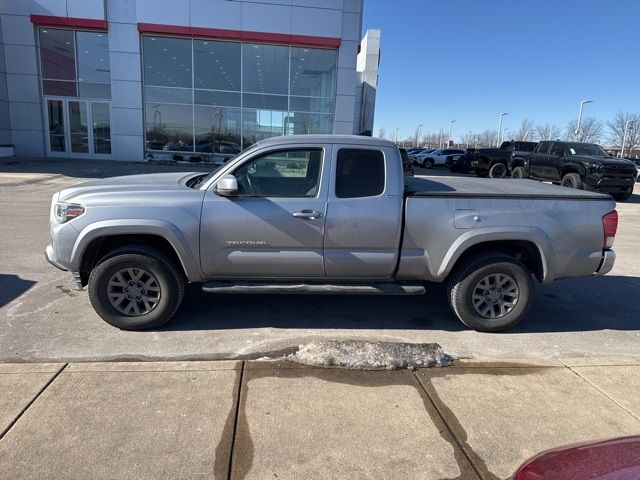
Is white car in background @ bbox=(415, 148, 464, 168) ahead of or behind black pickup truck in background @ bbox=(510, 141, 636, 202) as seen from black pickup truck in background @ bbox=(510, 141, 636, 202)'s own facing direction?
behind

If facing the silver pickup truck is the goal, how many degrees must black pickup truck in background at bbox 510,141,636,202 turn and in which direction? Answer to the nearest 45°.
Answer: approximately 45° to its right

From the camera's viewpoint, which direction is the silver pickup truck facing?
to the viewer's left

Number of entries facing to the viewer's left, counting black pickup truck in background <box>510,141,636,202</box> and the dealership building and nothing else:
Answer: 0

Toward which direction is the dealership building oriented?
toward the camera

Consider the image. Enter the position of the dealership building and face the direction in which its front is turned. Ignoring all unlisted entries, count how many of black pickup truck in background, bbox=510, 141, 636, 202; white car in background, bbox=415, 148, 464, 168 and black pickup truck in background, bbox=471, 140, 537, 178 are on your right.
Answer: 0

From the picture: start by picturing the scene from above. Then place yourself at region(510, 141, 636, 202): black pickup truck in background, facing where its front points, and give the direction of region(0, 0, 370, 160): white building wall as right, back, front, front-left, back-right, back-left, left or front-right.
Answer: back-right

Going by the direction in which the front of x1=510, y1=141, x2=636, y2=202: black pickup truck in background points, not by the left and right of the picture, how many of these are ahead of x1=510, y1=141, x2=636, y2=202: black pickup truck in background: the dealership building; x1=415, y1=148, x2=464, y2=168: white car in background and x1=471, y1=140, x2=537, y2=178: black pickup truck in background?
0

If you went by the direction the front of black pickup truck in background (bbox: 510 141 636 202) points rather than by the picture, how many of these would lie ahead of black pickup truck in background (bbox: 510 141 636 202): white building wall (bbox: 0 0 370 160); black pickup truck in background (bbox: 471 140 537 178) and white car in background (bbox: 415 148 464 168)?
0

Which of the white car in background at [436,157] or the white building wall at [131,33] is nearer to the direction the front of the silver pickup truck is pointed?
the white building wall

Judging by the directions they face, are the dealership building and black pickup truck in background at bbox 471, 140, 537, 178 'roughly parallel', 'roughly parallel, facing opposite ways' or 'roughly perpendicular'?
roughly perpendicular

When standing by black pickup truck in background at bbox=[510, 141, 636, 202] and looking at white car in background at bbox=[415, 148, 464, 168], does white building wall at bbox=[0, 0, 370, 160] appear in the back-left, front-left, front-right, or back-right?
front-left

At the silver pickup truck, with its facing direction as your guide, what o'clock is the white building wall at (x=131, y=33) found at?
The white building wall is roughly at 2 o'clock from the silver pickup truck.
